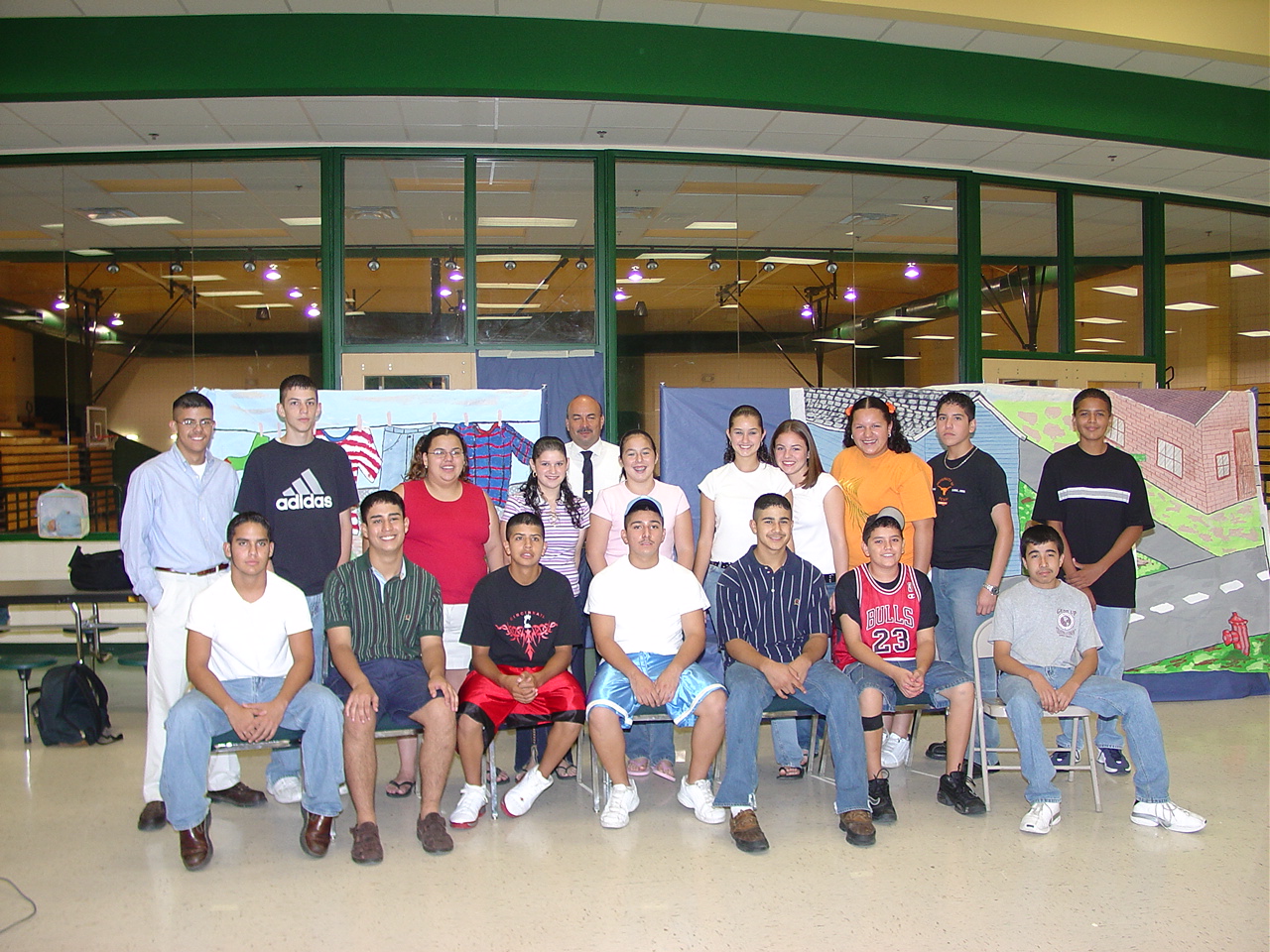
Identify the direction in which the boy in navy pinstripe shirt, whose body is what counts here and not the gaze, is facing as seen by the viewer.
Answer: toward the camera

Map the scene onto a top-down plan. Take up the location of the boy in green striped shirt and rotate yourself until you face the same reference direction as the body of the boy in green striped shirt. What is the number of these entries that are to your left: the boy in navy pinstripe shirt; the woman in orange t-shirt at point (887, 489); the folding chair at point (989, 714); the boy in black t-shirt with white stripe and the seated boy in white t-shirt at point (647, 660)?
5

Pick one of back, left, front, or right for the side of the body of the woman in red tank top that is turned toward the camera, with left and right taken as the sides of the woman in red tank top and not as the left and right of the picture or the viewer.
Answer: front

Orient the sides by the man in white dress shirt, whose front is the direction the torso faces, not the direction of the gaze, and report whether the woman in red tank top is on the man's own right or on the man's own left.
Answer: on the man's own right

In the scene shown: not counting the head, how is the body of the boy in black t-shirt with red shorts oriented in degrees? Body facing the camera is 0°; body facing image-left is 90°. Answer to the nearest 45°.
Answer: approximately 0°

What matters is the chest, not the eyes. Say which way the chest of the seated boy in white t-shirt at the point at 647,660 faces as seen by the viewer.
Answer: toward the camera

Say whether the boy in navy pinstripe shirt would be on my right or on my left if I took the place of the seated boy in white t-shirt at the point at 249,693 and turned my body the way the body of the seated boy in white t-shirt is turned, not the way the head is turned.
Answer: on my left

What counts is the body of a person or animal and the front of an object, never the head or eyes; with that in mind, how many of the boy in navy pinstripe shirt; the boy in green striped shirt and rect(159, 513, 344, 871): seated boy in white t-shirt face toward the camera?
3

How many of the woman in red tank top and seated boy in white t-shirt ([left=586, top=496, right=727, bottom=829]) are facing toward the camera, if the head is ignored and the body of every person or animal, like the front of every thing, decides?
2
